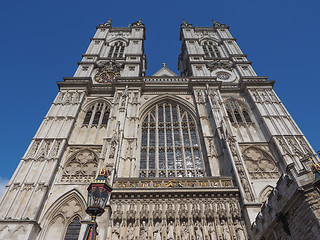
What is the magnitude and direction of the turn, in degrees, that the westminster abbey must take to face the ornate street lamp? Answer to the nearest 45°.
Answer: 0° — it already faces it

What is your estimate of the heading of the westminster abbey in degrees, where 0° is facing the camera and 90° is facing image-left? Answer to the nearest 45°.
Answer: approximately 0°
